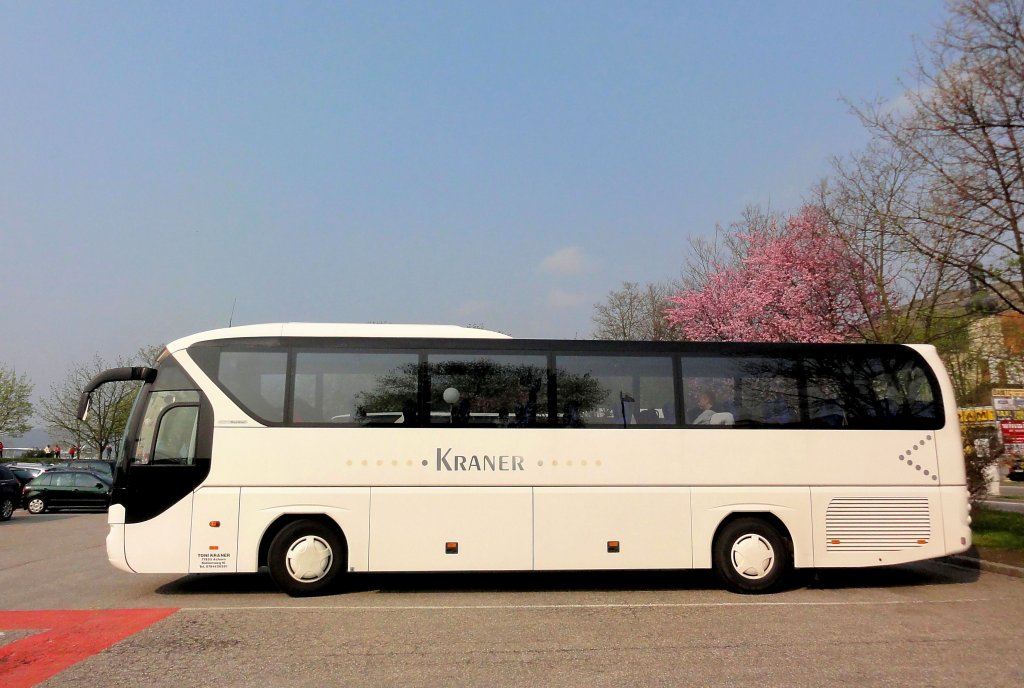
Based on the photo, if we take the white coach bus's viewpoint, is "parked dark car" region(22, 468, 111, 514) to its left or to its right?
on its right

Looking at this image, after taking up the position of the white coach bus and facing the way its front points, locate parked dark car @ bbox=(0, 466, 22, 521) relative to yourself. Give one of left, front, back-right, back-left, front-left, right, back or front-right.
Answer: front-right

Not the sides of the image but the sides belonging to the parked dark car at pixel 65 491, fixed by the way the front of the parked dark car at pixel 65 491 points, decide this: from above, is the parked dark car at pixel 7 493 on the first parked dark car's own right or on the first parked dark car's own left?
on the first parked dark car's own right

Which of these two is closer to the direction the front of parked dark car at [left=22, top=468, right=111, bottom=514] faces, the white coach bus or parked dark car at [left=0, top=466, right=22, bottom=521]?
the white coach bus

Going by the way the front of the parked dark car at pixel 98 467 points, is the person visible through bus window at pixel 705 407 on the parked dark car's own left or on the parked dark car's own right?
on the parked dark car's own left

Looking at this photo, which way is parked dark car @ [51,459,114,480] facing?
to the viewer's left

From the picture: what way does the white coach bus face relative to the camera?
to the viewer's left
